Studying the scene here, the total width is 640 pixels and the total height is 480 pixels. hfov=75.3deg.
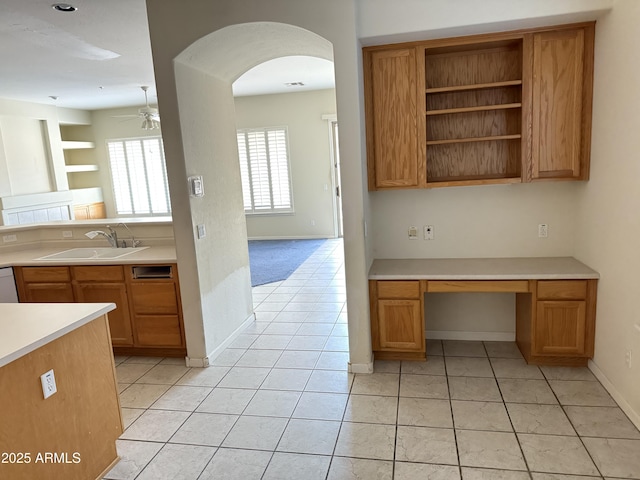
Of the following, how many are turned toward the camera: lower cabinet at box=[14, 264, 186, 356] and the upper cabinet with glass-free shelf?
2

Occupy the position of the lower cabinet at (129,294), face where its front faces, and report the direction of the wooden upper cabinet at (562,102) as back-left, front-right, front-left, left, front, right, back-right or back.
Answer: front-left

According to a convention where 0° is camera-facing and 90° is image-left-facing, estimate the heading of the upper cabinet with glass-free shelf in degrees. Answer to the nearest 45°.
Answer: approximately 0°

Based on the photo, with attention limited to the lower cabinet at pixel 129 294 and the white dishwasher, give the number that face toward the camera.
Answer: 2

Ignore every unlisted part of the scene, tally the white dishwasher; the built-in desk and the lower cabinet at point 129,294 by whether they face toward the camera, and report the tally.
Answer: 3

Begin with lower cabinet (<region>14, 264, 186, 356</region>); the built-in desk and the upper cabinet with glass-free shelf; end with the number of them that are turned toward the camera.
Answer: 3

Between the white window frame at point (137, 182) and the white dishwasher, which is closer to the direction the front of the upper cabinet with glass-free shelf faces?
the white dishwasher

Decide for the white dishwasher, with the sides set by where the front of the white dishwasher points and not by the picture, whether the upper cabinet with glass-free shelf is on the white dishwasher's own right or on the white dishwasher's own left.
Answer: on the white dishwasher's own left

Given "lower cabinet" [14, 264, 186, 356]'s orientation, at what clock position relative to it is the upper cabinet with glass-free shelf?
The upper cabinet with glass-free shelf is roughly at 10 o'clock from the lower cabinet.

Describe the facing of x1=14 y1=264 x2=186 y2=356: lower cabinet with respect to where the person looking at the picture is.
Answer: facing the viewer

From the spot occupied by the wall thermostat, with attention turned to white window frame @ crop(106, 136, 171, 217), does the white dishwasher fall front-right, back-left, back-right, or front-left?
front-left

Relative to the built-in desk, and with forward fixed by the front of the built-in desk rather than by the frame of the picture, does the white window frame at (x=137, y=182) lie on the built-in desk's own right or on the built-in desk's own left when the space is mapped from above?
on the built-in desk's own right

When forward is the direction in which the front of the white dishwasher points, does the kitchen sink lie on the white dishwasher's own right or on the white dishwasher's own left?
on the white dishwasher's own left

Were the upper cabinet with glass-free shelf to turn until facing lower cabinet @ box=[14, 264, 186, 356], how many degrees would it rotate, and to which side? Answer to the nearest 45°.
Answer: approximately 90° to its right
